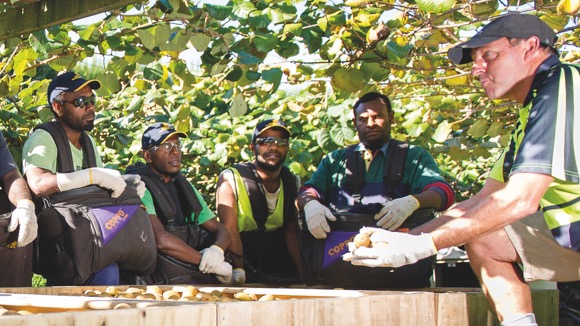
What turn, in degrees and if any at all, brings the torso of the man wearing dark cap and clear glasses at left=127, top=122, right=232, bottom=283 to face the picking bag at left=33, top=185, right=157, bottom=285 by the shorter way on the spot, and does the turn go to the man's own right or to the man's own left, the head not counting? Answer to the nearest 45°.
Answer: approximately 90° to the man's own right

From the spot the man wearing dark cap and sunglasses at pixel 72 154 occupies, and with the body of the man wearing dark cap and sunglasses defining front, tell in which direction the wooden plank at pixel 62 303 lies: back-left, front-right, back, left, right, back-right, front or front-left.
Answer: front-right

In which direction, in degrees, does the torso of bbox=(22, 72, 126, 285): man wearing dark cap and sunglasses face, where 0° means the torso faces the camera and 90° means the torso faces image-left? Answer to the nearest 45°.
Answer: approximately 315°

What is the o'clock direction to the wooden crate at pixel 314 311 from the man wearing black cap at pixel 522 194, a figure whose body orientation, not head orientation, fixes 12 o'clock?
The wooden crate is roughly at 11 o'clock from the man wearing black cap.

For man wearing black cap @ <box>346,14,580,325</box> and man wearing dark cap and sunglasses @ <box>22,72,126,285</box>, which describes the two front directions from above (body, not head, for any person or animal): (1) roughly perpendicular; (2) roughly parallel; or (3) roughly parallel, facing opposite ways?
roughly parallel, facing opposite ways

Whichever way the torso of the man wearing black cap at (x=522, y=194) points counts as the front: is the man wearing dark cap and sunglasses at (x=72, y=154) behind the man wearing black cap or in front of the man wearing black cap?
in front

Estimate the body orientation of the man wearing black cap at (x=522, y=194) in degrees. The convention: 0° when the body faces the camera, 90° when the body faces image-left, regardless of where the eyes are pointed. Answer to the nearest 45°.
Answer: approximately 90°

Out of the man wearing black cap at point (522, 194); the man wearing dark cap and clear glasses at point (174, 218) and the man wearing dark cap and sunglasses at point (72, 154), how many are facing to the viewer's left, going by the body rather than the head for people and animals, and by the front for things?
1

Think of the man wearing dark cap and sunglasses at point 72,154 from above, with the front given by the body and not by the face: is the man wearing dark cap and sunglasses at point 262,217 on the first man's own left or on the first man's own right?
on the first man's own left

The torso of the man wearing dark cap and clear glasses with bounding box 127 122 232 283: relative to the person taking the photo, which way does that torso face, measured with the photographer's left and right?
facing the viewer and to the right of the viewer

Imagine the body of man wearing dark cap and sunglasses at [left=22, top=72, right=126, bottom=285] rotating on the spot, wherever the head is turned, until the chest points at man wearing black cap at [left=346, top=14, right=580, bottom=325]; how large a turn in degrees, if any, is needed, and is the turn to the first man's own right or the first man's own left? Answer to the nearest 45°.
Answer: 0° — they already face them

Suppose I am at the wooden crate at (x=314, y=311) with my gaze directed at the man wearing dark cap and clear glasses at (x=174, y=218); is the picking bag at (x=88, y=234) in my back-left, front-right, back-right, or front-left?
front-left

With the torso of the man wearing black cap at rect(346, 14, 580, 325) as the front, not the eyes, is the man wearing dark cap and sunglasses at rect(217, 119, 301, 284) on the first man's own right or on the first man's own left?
on the first man's own right

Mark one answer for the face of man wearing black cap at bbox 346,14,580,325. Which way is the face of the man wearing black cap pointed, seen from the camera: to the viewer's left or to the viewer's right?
to the viewer's left
